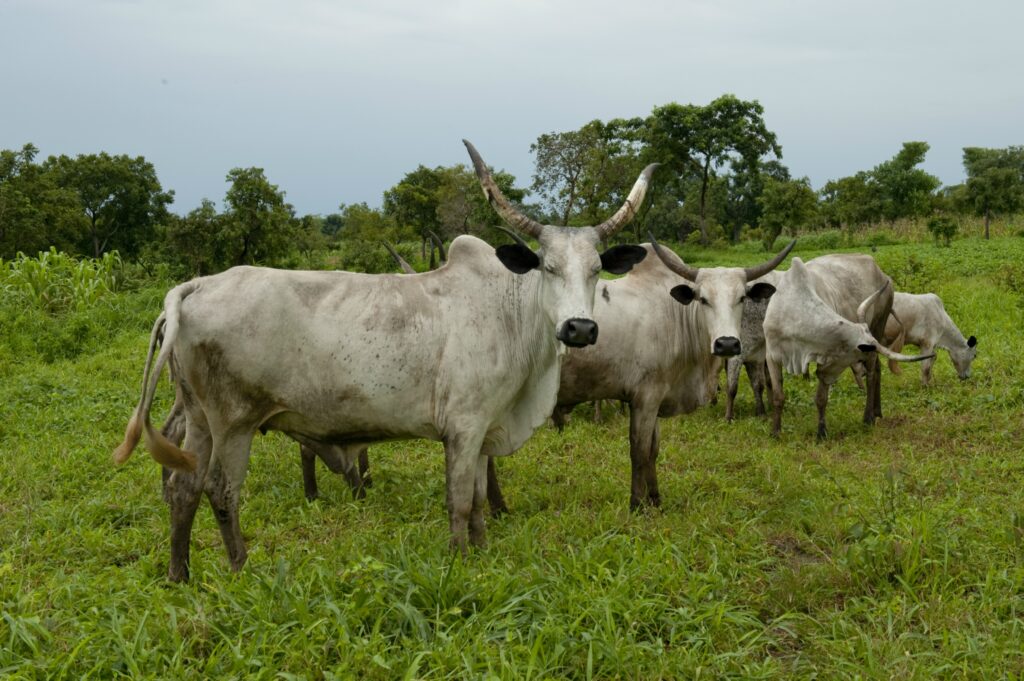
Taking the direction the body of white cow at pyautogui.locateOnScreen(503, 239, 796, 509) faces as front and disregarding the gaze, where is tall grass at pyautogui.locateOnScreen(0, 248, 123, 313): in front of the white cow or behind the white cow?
behind

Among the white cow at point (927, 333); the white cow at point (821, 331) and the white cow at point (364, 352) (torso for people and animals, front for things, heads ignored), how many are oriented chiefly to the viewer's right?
2

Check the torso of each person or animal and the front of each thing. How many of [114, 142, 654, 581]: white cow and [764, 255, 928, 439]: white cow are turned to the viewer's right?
1

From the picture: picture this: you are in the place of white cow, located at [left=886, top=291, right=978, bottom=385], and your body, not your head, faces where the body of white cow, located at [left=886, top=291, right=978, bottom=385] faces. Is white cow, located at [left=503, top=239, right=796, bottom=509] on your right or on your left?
on your right

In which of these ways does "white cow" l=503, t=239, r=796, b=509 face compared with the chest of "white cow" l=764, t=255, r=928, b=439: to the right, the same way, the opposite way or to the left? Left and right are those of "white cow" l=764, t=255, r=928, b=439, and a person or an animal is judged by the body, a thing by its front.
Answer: to the left

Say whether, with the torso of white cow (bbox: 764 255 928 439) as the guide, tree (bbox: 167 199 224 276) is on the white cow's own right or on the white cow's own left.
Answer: on the white cow's own right

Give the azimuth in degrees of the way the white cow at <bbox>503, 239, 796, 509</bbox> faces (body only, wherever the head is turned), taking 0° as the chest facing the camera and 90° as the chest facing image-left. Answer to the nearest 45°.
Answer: approximately 315°

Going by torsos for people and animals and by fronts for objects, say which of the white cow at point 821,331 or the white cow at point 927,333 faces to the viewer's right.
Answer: the white cow at point 927,333

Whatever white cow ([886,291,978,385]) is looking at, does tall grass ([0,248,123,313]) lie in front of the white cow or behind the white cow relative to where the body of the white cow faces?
behind

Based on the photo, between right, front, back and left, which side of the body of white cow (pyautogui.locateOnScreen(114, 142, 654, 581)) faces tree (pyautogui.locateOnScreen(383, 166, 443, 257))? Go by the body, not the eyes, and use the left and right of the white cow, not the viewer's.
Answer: left

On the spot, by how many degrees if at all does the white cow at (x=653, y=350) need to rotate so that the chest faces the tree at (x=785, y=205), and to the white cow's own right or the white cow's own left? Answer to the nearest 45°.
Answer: approximately 135° to the white cow's own left

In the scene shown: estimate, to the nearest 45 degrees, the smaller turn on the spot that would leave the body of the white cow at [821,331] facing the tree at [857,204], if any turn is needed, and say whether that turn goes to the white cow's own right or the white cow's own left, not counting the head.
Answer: approximately 135° to the white cow's own right

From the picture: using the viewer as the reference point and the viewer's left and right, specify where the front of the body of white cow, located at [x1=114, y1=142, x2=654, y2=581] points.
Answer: facing to the right of the viewer

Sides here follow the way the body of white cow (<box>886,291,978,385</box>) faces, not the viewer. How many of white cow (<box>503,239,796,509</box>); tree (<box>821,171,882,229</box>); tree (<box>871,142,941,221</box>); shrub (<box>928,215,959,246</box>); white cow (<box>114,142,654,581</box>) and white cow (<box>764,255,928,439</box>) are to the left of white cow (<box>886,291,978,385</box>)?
3

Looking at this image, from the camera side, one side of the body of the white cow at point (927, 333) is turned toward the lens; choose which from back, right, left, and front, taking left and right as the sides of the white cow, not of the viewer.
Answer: right
